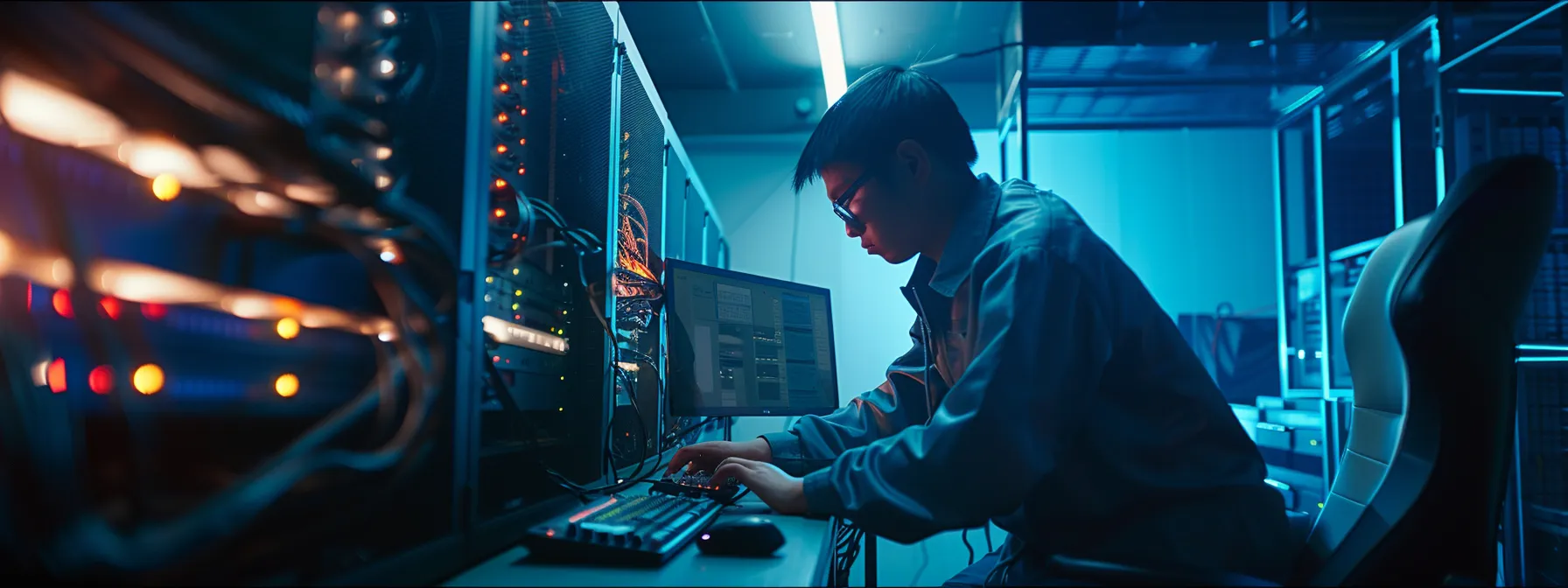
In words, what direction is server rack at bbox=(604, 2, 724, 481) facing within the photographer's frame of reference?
facing to the right of the viewer

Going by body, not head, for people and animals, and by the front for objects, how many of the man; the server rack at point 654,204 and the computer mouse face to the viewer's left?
2

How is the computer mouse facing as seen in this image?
to the viewer's left

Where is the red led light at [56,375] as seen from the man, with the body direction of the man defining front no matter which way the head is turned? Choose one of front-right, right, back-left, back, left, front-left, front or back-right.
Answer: front-left

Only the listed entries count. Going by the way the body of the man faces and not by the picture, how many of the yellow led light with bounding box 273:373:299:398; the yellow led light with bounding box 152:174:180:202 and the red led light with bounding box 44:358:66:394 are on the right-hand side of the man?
0

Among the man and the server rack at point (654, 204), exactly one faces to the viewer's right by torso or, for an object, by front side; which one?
the server rack

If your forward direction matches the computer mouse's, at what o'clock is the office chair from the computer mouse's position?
The office chair is roughly at 6 o'clock from the computer mouse.

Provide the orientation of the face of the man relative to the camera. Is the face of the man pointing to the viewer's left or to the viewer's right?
to the viewer's left

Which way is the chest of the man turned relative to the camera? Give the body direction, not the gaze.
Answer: to the viewer's left

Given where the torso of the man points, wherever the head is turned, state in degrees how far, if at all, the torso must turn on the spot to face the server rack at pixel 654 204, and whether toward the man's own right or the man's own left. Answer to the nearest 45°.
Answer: approximately 45° to the man's own right

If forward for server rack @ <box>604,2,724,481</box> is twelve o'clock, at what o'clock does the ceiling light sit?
The ceiling light is roughly at 10 o'clock from the server rack.

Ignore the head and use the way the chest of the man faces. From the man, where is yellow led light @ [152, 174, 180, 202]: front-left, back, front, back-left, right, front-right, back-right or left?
front-left

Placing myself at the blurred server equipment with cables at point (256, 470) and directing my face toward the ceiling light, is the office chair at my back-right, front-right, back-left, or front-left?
front-right

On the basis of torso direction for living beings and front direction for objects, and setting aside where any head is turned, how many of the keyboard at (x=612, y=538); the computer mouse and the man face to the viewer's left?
2

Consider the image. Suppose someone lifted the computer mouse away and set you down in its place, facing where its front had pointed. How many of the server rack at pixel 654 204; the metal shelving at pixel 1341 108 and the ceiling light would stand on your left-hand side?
0

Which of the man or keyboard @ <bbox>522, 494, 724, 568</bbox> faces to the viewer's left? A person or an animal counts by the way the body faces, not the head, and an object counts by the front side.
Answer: the man
